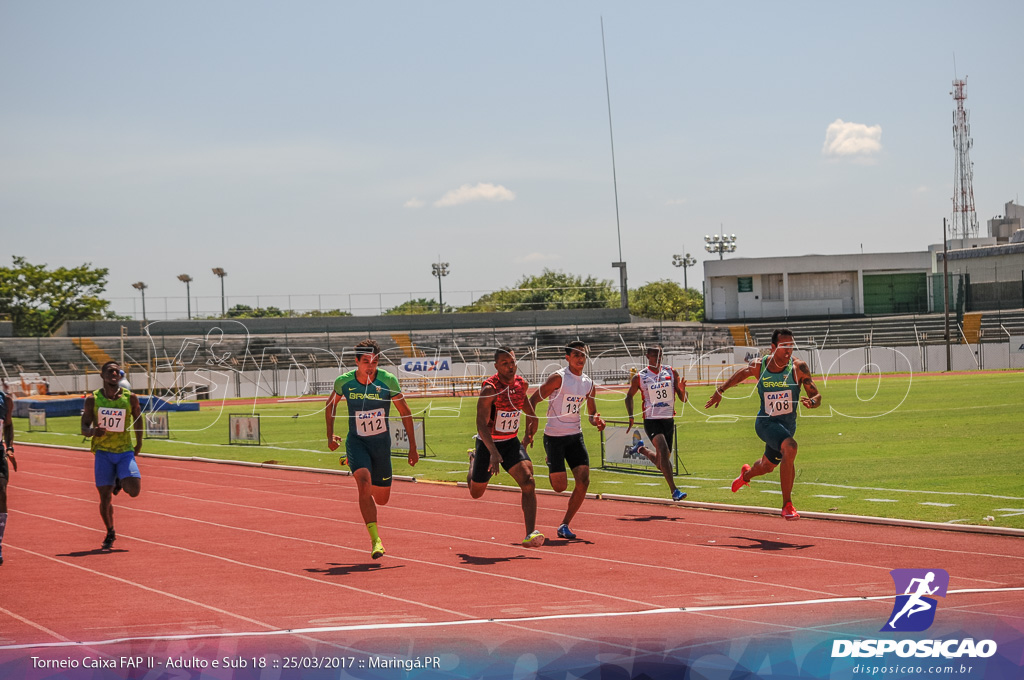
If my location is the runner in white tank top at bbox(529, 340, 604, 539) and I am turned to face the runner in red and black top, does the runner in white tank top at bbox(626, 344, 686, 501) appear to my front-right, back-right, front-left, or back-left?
back-right

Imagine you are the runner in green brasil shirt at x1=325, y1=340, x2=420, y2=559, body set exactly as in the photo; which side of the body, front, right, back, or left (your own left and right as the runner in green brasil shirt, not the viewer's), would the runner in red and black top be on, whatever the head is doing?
left

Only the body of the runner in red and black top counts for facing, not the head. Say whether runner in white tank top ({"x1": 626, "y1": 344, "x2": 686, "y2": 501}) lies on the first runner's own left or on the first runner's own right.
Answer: on the first runner's own left

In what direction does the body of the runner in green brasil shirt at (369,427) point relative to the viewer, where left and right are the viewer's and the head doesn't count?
facing the viewer

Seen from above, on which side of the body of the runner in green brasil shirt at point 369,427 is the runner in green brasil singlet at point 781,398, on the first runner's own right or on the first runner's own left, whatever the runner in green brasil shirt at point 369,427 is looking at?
on the first runner's own left

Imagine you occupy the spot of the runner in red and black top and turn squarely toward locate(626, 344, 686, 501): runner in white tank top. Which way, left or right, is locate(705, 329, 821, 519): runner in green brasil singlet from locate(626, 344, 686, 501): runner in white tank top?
right

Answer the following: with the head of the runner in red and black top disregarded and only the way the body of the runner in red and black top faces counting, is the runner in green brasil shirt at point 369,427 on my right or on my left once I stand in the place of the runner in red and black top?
on my right

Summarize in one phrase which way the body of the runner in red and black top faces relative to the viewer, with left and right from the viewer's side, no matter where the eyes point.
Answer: facing the viewer and to the right of the viewer

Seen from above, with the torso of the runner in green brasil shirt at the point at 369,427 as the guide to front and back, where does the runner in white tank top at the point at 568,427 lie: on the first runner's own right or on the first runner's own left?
on the first runner's own left

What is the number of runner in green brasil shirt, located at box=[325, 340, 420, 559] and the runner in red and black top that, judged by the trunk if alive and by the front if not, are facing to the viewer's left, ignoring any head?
0
